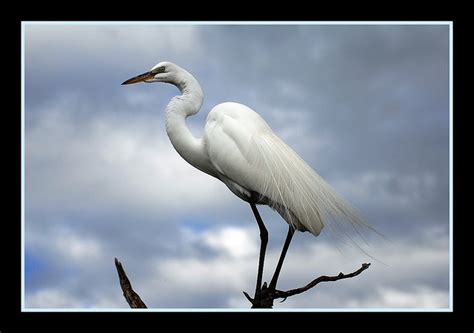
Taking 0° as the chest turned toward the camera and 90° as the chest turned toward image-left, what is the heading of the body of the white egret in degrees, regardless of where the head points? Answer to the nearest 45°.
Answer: approximately 90°
